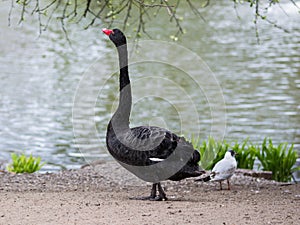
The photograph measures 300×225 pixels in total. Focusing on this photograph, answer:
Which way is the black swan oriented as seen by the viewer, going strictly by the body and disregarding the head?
to the viewer's left

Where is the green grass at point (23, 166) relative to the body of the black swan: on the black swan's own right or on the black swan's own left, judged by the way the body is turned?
on the black swan's own right
